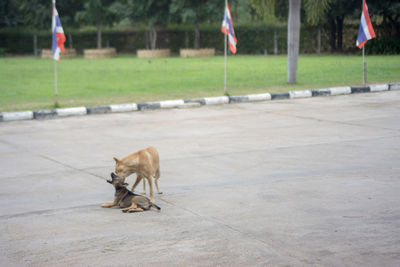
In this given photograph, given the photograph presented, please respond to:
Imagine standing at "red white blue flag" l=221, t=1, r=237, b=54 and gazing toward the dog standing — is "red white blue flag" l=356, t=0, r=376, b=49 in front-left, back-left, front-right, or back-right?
back-left

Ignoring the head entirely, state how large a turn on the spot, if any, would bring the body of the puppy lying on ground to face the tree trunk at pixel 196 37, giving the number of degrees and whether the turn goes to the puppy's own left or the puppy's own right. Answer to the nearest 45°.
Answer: approximately 90° to the puppy's own right

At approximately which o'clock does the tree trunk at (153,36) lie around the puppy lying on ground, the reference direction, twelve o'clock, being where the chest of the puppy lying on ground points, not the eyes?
The tree trunk is roughly at 3 o'clock from the puppy lying on ground.

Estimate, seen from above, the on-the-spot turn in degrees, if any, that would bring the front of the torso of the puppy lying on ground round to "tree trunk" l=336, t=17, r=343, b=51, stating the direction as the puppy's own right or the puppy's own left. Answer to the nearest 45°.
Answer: approximately 90° to the puppy's own right

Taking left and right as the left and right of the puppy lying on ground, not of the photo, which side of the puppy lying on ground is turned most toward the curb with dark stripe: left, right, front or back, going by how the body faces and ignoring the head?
right

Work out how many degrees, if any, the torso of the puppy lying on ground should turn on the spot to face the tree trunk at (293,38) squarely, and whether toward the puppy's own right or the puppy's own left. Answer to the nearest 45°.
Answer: approximately 90° to the puppy's own right

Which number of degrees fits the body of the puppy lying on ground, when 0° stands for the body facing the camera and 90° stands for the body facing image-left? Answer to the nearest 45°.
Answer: approximately 90°

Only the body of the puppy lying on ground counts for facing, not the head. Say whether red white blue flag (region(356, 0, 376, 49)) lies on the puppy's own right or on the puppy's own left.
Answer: on the puppy's own right
